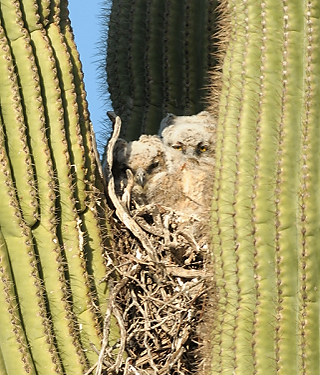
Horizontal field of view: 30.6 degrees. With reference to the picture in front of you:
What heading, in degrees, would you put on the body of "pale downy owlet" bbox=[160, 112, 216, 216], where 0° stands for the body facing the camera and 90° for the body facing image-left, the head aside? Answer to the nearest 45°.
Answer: approximately 0°

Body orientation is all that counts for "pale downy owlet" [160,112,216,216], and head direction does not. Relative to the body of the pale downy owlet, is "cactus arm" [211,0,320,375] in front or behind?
in front
